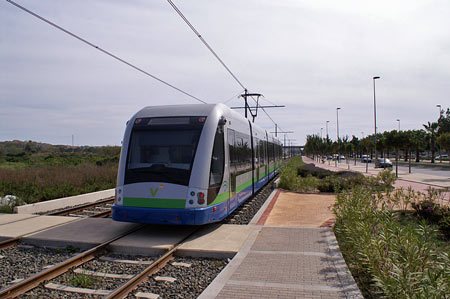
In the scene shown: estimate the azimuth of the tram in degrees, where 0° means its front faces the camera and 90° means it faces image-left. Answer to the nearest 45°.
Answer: approximately 45°

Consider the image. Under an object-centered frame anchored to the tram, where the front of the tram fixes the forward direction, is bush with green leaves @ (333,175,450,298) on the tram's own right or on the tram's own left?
on the tram's own left
